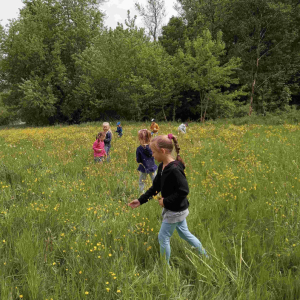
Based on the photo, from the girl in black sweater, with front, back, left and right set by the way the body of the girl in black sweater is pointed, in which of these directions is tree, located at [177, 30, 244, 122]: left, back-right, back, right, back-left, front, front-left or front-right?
right

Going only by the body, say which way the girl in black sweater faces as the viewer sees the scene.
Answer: to the viewer's left

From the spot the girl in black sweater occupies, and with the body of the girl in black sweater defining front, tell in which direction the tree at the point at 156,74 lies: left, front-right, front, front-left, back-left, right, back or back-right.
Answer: right

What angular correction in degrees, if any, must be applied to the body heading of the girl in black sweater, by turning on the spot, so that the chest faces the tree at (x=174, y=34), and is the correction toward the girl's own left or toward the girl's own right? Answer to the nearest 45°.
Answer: approximately 90° to the girl's own right

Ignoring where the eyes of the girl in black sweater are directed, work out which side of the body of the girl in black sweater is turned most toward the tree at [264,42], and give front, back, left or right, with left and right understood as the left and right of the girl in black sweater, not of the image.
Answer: right

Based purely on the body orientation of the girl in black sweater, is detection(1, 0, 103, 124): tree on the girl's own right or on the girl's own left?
on the girl's own right

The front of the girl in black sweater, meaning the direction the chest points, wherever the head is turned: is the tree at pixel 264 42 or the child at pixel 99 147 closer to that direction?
the child

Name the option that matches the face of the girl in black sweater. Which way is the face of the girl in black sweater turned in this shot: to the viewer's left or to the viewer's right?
to the viewer's left
